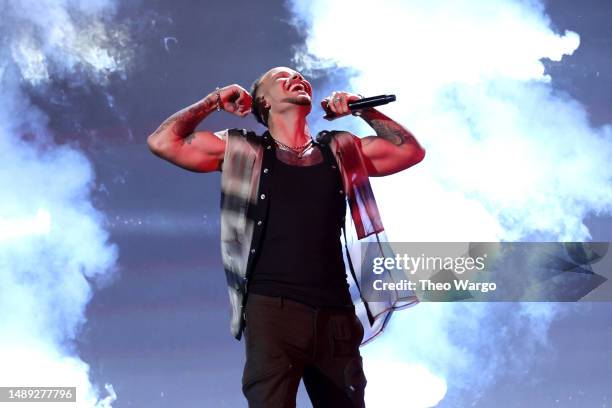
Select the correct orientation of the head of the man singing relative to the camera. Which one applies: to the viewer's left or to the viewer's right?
to the viewer's right

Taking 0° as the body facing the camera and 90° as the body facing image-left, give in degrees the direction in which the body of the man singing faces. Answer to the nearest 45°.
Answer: approximately 0°
